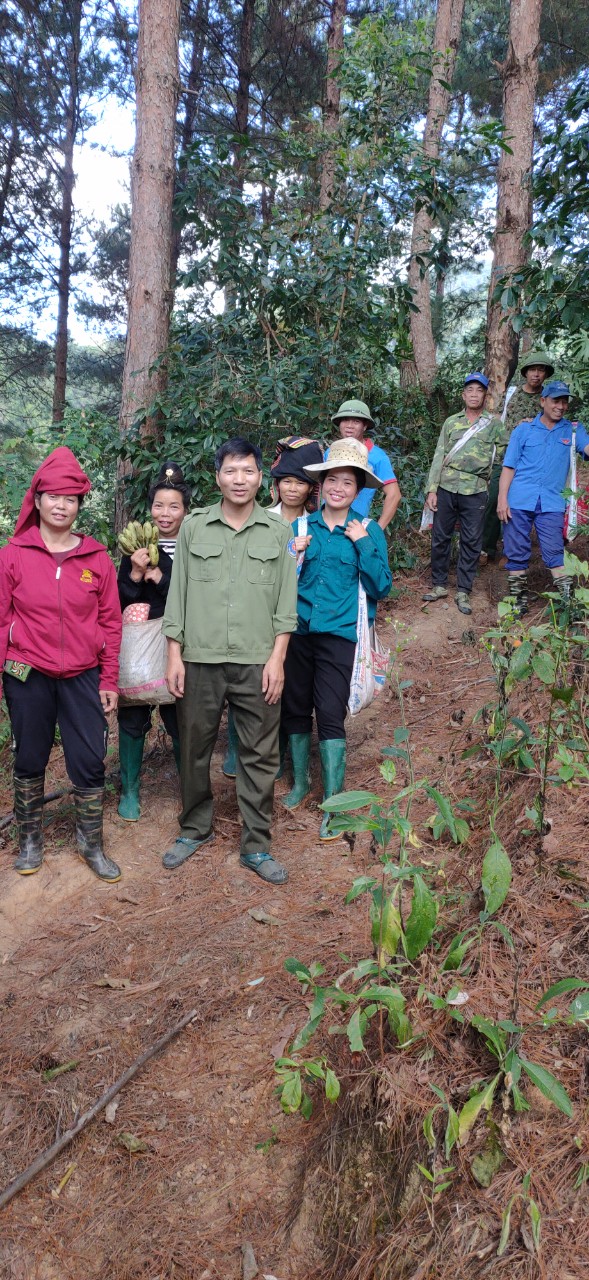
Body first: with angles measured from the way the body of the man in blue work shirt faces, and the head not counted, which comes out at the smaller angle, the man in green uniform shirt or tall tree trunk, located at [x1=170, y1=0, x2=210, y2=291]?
the man in green uniform shirt

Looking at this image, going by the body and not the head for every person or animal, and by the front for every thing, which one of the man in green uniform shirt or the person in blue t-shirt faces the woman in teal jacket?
the person in blue t-shirt

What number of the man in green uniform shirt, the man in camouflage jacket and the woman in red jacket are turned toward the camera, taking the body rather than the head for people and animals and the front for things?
3

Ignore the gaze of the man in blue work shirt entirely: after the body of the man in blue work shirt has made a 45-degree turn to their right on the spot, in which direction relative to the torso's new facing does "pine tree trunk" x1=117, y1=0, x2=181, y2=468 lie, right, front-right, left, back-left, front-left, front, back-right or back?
front-right

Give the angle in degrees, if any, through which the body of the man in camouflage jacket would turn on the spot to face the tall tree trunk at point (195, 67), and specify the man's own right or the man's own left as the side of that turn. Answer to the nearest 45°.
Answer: approximately 135° to the man's own right

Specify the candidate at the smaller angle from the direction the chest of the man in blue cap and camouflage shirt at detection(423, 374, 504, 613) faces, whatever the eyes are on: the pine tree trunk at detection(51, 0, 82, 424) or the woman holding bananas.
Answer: the woman holding bananas

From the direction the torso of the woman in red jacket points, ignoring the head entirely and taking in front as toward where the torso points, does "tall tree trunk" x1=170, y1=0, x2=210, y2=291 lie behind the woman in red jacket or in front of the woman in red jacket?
behind

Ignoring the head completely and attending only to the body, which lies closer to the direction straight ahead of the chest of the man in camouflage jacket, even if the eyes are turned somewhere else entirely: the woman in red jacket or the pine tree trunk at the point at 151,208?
the woman in red jacket

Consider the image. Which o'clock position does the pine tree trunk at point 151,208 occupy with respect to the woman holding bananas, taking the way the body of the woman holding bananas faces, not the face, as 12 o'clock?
The pine tree trunk is roughly at 6 o'clock from the woman holding bananas.

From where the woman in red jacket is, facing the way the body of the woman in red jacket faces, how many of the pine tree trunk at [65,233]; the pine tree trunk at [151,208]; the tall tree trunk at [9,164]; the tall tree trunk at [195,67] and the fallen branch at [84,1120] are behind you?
4

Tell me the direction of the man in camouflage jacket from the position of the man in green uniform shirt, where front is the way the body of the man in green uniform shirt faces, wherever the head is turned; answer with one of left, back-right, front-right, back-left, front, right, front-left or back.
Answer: back-left

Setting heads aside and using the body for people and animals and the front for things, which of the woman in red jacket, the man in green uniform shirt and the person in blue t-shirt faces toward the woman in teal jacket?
the person in blue t-shirt

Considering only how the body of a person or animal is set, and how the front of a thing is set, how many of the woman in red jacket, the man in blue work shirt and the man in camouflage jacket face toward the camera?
3
